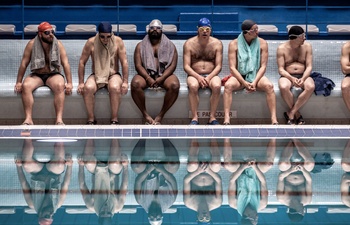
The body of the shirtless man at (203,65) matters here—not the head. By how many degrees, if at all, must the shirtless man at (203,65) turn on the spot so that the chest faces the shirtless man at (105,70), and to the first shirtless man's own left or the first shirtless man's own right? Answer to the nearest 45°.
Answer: approximately 90° to the first shirtless man's own right

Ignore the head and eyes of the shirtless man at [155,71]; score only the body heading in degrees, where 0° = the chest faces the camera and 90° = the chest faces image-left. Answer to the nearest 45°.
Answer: approximately 0°

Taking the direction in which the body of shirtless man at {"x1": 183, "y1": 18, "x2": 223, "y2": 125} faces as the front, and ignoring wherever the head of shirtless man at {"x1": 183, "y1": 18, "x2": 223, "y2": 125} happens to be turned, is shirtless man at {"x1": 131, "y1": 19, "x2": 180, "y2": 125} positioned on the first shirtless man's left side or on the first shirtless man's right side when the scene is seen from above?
on the first shirtless man's right side

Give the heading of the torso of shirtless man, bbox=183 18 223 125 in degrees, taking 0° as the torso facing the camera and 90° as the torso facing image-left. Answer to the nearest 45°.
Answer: approximately 0°

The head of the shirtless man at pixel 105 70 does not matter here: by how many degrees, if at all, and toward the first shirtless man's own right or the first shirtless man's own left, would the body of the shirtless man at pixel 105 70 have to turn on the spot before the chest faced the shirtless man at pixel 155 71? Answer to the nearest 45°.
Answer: approximately 90° to the first shirtless man's own left

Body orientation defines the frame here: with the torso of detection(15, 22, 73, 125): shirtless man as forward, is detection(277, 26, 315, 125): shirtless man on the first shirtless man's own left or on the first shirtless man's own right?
on the first shirtless man's own left

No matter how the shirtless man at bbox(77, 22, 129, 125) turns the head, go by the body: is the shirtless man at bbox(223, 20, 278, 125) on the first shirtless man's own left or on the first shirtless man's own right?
on the first shirtless man's own left
